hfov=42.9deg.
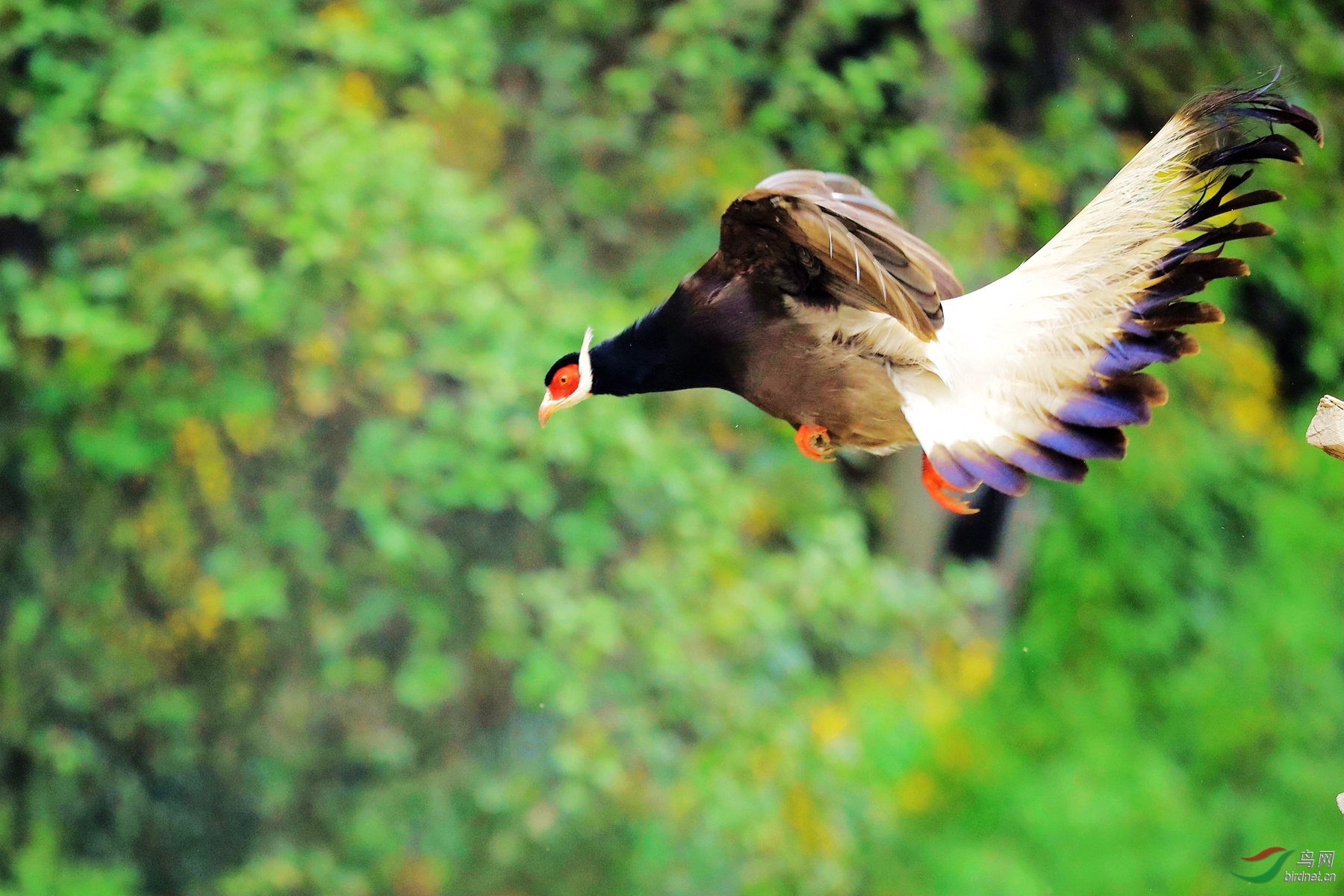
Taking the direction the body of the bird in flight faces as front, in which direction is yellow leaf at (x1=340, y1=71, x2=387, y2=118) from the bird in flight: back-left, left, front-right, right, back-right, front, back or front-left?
front-right

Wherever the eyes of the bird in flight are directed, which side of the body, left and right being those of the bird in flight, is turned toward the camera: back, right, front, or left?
left
